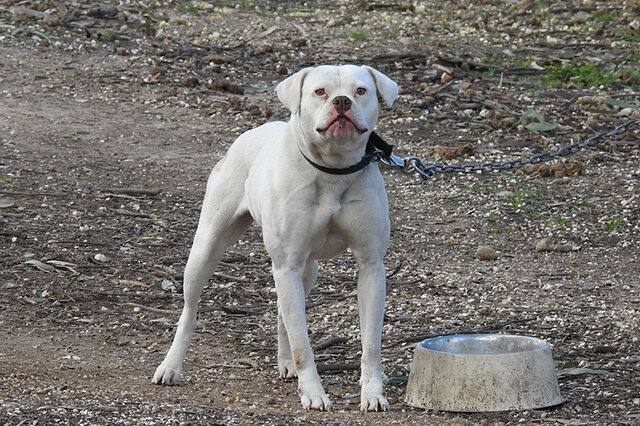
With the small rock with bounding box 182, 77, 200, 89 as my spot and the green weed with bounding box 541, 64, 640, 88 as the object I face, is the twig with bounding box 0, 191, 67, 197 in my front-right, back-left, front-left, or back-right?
back-right

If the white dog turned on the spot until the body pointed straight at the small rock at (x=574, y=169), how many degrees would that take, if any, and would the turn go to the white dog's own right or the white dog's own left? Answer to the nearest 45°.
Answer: approximately 90° to the white dog's own left

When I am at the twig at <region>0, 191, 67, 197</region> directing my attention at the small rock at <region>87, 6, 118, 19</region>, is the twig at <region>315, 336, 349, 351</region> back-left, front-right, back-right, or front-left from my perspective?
back-right

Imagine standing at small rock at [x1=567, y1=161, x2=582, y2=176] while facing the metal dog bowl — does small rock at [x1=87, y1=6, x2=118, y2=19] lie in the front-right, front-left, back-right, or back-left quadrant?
back-right

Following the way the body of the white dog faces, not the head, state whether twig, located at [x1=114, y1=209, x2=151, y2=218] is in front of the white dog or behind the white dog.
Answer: behind

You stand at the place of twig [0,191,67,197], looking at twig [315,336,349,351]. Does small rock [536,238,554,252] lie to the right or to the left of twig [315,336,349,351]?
left

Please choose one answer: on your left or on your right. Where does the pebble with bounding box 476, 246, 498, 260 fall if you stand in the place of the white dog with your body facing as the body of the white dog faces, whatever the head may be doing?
on your left
